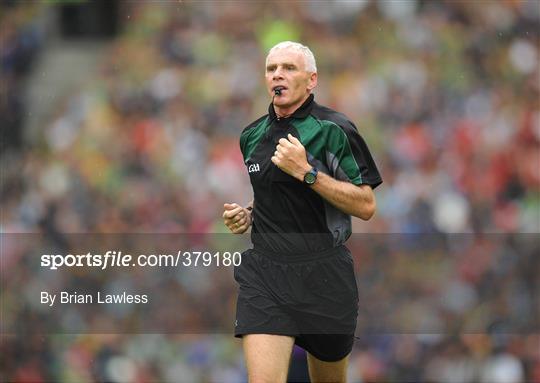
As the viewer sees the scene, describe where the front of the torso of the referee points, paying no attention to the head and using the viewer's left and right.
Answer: facing the viewer and to the left of the viewer
